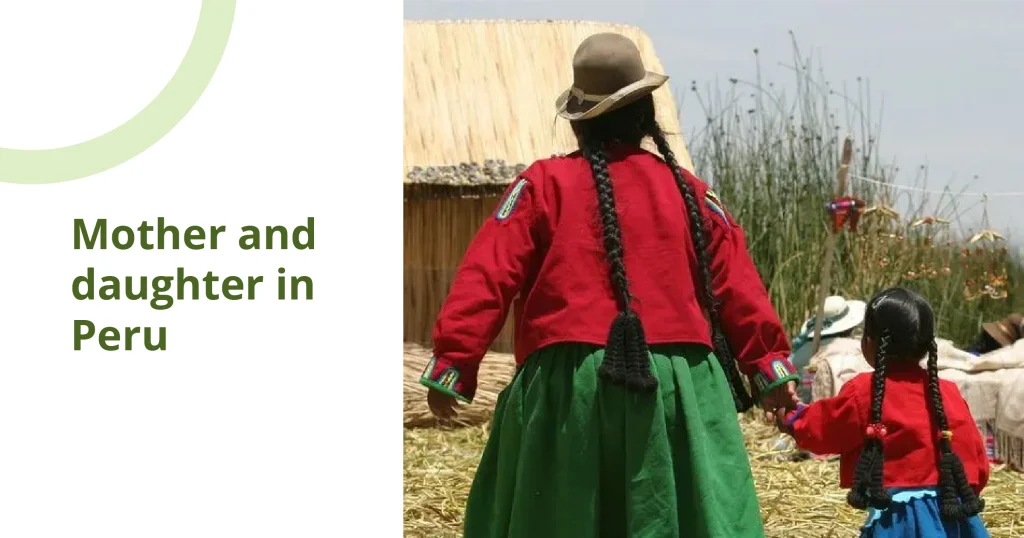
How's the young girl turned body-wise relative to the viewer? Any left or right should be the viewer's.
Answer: facing away from the viewer

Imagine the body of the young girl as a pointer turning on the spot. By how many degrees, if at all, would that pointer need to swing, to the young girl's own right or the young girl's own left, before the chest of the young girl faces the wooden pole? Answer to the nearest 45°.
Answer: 0° — they already face it

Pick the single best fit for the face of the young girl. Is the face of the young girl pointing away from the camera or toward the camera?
away from the camera

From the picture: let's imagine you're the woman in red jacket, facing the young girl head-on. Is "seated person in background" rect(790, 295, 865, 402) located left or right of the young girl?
left

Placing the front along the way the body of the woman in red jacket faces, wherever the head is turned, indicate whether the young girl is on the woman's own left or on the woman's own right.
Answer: on the woman's own right

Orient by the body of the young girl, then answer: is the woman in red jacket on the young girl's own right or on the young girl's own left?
on the young girl's own left

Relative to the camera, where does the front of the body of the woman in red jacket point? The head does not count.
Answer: away from the camera

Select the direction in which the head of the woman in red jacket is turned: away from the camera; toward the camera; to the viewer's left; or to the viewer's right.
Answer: away from the camera

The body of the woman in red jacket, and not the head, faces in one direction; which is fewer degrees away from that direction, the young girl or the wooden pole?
the wooden pole

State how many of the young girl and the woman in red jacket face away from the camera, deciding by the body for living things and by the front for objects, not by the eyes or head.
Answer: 2

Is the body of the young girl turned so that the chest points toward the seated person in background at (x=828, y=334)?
yes
